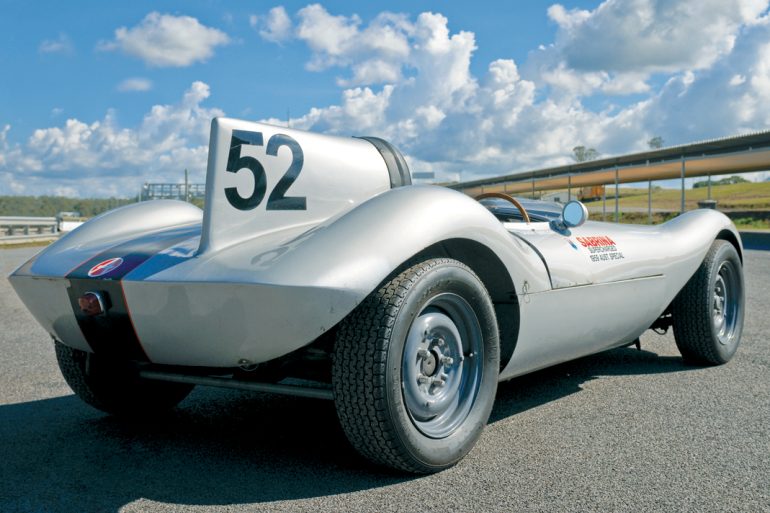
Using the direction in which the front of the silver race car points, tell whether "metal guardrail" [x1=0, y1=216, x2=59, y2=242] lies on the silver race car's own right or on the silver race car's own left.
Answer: on the silver race car's own left

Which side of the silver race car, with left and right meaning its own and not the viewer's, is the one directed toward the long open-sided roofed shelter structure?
front

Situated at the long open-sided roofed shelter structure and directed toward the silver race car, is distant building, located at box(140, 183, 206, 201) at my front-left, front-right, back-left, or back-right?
back-right

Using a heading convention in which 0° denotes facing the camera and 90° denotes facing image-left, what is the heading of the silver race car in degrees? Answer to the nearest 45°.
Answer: approximately 225°

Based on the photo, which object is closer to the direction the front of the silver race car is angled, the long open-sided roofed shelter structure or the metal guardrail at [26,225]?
the long open-sided roofed shelter structure

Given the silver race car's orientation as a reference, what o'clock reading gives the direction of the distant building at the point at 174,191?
The distant building is roughly at 10 o'clock from the silver race car.

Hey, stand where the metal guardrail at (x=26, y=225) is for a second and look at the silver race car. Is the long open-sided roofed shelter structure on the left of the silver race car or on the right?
left

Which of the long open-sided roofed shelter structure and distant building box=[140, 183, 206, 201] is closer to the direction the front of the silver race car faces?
the long open-sided roofed shelter structure
